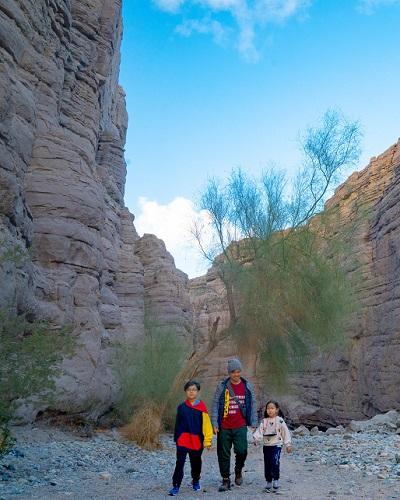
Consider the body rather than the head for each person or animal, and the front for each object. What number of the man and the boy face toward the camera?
2

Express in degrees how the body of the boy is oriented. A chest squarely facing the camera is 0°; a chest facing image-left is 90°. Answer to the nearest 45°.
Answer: approximately 0°

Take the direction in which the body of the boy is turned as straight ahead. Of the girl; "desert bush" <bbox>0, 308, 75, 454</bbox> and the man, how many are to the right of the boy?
1

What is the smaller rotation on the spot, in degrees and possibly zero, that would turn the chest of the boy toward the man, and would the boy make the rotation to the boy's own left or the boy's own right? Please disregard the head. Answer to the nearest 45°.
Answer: approximately 90° to the boy's own left

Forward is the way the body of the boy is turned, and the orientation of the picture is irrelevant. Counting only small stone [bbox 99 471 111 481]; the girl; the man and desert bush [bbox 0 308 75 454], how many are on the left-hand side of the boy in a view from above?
2

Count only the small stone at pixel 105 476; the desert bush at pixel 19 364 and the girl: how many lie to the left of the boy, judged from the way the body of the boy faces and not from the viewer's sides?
1

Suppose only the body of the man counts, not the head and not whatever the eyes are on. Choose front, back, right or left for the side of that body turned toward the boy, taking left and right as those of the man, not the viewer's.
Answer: right

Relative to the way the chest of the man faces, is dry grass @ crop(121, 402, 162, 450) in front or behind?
behind
